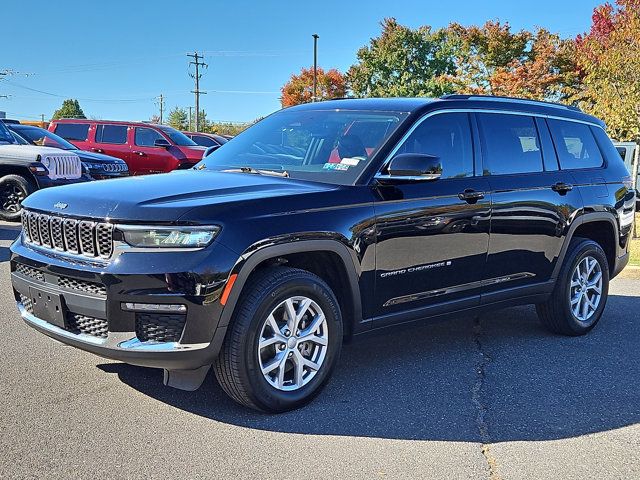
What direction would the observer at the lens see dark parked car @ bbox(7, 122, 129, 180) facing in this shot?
facing the viewer and to the right of the viewer

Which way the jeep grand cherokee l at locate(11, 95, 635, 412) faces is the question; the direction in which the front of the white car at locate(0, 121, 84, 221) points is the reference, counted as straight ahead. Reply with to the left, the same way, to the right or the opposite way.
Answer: to the right

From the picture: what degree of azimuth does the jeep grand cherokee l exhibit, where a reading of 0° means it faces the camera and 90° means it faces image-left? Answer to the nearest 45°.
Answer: approximately 45°

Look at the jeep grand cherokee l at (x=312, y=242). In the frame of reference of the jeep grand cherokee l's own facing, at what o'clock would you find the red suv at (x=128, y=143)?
The red suv is roughly at 4 o'clock from the jeep grand cherokee l.

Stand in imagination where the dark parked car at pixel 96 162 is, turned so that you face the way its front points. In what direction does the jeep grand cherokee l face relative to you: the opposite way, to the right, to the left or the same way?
to the right

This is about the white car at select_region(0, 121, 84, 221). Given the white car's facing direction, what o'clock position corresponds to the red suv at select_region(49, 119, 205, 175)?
The red suv is roughly at 8 o'clock from the white car.

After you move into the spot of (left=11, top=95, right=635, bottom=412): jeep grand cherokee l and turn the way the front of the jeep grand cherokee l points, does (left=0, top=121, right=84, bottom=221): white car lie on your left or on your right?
on your right

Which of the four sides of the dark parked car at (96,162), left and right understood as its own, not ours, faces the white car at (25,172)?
right

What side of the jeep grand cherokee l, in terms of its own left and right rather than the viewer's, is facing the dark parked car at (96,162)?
right

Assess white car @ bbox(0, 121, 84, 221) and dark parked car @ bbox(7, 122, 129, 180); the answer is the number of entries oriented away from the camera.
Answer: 0

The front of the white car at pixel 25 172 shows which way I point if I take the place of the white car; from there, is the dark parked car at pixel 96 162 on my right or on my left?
on my left

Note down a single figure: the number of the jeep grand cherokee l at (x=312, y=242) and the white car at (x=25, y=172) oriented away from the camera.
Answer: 0
